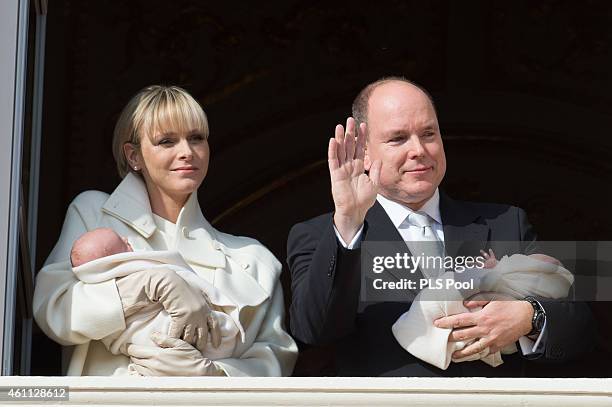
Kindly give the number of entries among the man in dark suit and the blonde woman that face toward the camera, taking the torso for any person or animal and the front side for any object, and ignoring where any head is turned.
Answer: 2

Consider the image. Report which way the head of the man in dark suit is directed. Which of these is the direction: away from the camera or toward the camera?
toward the camera

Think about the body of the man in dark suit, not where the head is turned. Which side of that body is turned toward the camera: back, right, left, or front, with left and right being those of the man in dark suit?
front

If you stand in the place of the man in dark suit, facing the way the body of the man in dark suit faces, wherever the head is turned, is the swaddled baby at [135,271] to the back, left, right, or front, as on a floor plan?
right

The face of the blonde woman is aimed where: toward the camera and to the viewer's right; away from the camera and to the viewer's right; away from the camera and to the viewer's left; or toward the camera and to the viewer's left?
toward the camera and to the viewer's right

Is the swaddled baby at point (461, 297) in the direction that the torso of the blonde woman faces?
no

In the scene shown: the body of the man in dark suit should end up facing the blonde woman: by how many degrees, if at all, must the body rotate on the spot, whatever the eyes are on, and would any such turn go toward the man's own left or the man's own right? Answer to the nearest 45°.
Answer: approximately 90° to the man's own right

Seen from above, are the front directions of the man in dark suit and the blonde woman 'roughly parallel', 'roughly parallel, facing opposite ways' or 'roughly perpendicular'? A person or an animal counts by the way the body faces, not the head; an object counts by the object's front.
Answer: roughly parallel

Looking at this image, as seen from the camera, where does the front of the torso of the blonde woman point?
toward the camera

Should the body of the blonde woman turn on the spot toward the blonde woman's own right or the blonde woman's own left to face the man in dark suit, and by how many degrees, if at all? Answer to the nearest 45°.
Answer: approximately 90° to the blonde woman's own left
